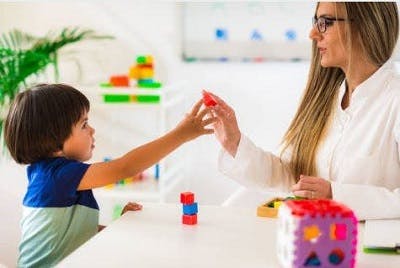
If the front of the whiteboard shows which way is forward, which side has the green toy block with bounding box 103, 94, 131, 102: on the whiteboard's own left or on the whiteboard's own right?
on the whiteboard's own right

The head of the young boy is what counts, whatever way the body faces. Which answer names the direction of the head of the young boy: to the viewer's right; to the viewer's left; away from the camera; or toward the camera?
to the viewer's right

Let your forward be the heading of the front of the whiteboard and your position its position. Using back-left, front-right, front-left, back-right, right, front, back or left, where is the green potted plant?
right

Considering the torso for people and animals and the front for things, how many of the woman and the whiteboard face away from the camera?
0

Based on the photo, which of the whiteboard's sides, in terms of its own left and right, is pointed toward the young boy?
front

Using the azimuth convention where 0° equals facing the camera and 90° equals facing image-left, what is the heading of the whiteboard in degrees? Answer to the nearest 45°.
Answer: approximately 0°

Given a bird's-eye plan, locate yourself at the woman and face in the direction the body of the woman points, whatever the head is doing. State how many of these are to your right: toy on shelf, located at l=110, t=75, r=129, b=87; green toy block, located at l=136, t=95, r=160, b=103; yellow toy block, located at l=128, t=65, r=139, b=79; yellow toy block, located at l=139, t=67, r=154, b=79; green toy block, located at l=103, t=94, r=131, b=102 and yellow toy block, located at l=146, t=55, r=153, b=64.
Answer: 6

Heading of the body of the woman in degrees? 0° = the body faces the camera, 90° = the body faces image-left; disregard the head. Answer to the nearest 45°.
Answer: approximately 45°

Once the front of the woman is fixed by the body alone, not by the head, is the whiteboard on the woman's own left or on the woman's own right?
on the woman's own right

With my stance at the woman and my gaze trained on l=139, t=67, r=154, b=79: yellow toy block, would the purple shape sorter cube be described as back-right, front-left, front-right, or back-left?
back-left
